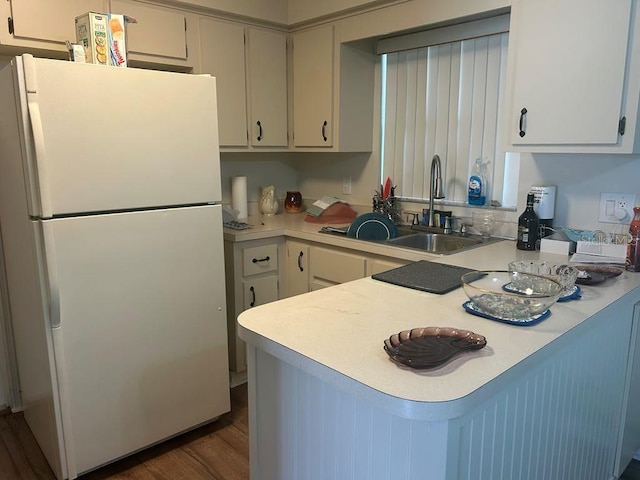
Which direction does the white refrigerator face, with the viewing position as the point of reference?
facing the viewer and to the right of the viewer

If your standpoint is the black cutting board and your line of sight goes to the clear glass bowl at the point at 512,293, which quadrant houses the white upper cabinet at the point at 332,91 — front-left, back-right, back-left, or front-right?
back-left

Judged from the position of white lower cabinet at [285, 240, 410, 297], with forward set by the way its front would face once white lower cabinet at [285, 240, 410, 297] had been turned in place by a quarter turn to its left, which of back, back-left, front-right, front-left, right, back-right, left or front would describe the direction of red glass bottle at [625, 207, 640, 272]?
front

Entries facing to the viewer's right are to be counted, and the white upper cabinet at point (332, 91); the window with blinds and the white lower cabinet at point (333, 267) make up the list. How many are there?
0

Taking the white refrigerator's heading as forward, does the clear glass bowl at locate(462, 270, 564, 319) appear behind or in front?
in front

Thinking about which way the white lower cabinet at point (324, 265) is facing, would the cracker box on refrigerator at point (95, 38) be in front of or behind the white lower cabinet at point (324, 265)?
in front

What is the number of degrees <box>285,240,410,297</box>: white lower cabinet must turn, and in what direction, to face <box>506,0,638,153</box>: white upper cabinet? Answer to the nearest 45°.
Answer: approximately 90° to its left

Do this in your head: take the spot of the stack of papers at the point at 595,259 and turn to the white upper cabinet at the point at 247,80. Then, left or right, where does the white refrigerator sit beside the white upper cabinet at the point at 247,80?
left

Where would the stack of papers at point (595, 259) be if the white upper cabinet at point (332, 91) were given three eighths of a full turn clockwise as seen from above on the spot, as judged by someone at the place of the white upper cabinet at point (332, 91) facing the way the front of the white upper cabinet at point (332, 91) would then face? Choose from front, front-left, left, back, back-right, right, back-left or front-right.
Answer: back-right

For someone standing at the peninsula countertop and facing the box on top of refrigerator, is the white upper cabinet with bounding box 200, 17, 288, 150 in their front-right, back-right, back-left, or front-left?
front-right

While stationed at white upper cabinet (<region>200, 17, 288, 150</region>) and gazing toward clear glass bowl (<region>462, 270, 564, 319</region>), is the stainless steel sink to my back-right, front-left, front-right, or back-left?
front-left

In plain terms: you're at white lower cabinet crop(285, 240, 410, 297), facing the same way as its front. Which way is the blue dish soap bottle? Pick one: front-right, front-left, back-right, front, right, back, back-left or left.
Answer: back-left

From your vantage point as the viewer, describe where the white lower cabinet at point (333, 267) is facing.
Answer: facing the viewer and to the left of the viewer

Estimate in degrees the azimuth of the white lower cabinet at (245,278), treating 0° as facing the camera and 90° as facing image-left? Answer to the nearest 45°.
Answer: approximately 315°
